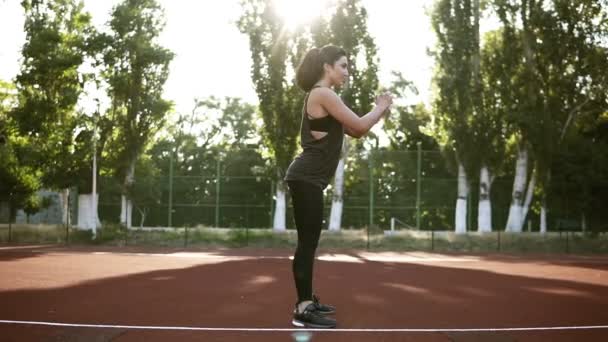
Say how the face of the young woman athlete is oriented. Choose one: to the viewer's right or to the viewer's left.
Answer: to the viewer's right

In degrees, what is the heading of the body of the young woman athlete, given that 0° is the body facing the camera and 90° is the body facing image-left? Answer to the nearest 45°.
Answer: approximately 270°

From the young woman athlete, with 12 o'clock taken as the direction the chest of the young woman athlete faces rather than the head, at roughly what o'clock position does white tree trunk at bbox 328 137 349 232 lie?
The white tree trunk is roughly at 9 o'clock from the young woman athlete.

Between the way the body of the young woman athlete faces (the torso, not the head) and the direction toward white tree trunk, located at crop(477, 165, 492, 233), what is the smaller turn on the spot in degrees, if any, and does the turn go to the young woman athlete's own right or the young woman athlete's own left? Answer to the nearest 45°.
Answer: approximately 90° to the young woman athlete's own left

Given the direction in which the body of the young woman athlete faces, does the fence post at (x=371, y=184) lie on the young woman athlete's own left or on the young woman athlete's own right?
on the young woman athlete's own left

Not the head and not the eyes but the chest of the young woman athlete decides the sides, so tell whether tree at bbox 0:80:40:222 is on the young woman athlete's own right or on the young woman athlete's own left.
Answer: on the young woman athlete's own left

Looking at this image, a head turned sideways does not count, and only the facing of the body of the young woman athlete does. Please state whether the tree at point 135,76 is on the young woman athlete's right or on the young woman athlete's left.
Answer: on the young woman athlete's left

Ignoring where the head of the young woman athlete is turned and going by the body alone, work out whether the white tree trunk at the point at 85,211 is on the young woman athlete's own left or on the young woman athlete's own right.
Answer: on the young woman athlete's own left

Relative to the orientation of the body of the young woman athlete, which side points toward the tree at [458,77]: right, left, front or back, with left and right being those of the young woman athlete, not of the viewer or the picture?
left
